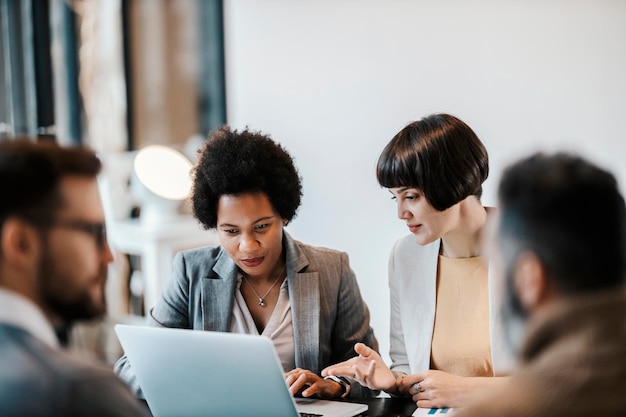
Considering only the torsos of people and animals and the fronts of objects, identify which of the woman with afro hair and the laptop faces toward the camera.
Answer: the woman with afro hair

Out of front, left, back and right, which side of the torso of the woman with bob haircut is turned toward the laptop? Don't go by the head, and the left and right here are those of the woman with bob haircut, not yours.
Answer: front

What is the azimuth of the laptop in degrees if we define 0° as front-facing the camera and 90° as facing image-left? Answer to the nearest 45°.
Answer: approximately 225°

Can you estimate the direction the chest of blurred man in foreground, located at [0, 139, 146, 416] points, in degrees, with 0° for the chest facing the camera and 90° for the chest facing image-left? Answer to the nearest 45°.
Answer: approximately 225°

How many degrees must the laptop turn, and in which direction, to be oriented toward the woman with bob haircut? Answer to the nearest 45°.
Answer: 0° — it already faces them

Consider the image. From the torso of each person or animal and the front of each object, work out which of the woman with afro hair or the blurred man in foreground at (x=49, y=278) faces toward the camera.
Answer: the woman with afro hair

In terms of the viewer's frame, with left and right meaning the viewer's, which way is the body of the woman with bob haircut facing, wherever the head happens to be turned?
facing the viewer and to the left of the viewer

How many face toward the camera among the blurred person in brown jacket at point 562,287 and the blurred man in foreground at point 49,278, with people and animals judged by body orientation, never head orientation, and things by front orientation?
0

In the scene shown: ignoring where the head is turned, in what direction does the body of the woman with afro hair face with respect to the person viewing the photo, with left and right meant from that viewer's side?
facing the viewer

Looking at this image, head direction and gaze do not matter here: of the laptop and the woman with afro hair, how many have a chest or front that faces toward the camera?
1

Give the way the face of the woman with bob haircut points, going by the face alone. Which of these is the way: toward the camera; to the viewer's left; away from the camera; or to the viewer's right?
to the viewer's left

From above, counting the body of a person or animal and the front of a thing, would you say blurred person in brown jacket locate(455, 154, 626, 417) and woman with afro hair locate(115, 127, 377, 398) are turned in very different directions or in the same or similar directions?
very different directions

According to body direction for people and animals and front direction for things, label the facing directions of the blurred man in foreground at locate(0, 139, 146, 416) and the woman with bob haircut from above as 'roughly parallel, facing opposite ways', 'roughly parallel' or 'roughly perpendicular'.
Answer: roughly parallel, facing opposite ways

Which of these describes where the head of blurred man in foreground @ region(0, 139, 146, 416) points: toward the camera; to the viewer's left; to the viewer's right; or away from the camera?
to the viewer's right

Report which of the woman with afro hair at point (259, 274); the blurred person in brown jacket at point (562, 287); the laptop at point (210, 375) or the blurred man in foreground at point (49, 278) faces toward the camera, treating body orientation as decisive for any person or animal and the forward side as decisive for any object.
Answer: the woman with afro hair
